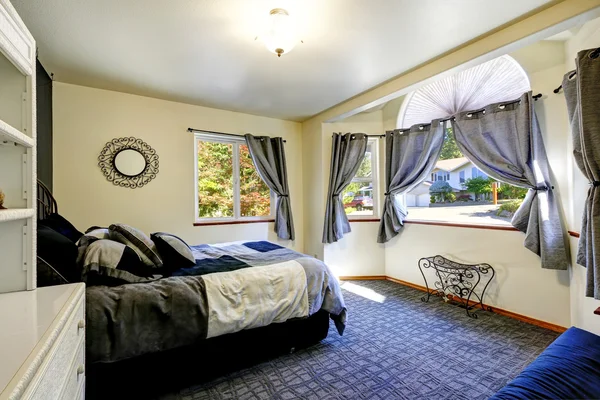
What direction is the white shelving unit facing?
to the viewer's right

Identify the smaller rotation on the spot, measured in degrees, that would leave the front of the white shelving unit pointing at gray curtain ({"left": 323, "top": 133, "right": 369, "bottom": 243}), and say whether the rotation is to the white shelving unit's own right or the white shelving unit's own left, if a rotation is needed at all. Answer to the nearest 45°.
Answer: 0° — it already faces it

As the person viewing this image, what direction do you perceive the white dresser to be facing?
facing to the right of the viewer

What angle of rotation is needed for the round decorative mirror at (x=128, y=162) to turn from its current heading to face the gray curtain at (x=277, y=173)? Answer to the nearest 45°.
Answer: approximately 90° to its left

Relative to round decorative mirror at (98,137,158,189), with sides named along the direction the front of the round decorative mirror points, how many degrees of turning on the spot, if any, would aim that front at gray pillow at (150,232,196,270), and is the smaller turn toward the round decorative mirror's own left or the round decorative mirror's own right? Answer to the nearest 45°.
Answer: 0° — it already faces it

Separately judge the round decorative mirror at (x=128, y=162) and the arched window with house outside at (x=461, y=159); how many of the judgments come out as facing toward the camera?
2

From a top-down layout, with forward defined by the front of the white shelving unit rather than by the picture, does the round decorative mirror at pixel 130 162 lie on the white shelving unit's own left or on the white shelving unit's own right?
on the white shelving unit's own left

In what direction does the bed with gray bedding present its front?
to the viewer's right

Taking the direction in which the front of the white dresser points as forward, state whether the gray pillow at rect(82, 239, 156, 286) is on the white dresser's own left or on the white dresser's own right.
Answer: on the white dresser's own left
